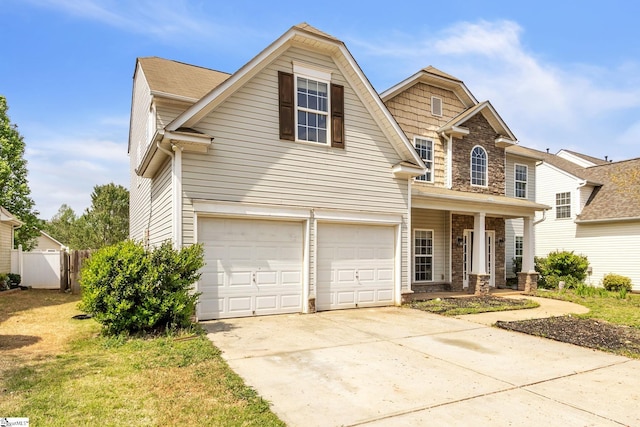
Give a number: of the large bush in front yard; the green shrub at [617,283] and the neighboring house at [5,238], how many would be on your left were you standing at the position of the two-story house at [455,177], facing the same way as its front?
1

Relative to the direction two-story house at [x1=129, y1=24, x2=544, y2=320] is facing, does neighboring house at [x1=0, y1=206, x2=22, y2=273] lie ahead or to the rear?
to the rear

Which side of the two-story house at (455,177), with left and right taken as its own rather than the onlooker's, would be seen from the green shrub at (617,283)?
left

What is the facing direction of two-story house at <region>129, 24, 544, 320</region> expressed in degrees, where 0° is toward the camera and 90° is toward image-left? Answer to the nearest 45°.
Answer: approximately 315°

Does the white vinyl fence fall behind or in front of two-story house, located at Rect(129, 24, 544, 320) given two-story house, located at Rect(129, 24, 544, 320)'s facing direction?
behind
